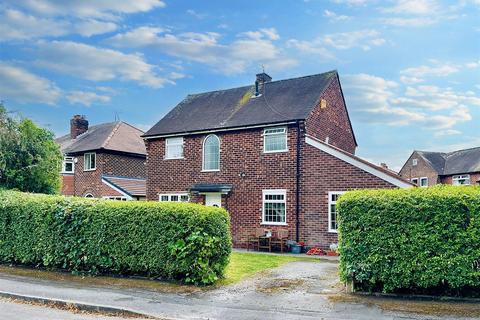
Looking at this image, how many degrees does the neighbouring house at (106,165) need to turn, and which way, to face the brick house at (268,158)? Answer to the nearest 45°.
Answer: approximately 90° to its left

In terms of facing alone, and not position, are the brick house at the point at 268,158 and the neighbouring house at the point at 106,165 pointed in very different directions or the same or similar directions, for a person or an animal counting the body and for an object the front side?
same or similar directions

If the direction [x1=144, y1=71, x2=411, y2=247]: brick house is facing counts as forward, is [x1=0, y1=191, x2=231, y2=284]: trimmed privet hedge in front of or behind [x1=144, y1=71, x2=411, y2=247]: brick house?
in front

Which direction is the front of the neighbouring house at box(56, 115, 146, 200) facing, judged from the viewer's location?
facing the viewer and to the left of the viewer

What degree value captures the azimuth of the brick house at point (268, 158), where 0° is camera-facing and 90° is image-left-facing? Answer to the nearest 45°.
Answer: approximately 45°

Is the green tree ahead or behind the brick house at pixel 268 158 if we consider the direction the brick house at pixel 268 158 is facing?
ahead

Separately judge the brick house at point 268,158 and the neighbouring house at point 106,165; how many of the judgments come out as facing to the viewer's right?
0

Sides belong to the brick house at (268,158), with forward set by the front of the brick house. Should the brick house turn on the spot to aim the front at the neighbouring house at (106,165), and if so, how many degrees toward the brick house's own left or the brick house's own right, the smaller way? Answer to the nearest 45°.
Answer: approximately 90° to the brick house's own right

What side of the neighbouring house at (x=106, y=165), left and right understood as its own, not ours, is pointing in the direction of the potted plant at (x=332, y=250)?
left

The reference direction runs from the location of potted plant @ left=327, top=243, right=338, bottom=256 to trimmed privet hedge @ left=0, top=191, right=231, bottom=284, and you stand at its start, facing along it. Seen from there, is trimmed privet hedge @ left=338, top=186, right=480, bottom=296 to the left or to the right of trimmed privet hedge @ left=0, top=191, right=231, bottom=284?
left
